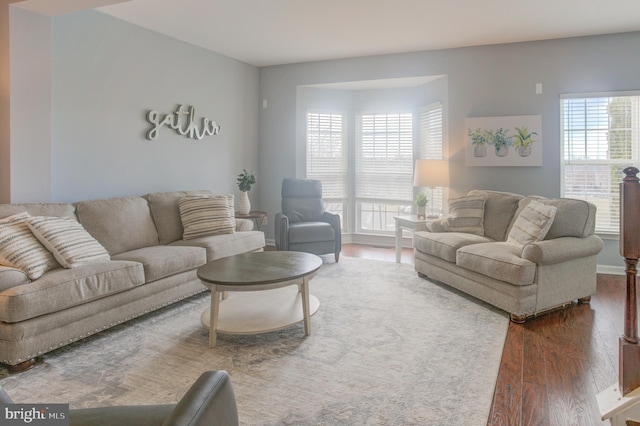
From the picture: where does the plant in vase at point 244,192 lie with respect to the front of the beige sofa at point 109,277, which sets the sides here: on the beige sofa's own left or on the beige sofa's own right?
on the beige sofa's own left

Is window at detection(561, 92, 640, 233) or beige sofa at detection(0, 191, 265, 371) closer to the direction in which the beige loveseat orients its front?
the beige sofa

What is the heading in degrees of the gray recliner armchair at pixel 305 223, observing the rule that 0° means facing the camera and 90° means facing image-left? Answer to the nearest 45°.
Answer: approximately 315°

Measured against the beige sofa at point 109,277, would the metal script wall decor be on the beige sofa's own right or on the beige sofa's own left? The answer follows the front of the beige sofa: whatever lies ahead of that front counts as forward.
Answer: on the beige sofa's own left

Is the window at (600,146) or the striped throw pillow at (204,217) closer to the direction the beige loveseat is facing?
the striped throw pillow

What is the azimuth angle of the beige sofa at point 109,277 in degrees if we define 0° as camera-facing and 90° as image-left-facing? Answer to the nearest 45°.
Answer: approximately 315°

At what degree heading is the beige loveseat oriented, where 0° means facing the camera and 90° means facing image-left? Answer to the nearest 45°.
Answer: approximately 45°
